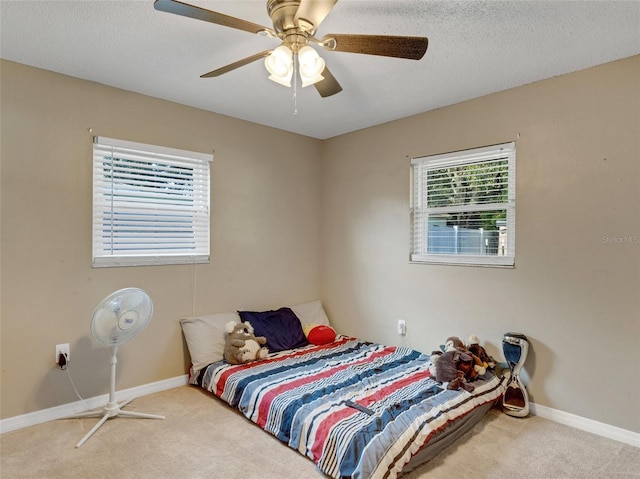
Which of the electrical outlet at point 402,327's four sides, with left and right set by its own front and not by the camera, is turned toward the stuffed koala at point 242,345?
front

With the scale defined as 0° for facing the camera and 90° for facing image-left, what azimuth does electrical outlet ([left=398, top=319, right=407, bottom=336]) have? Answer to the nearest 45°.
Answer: approximately 45°

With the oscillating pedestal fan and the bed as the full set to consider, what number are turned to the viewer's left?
0

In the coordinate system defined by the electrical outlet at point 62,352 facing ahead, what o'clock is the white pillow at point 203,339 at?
The white pillow is roughly at 9 o'clock from the electrical outlet.

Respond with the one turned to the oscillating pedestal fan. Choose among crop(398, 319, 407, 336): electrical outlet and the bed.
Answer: the electrical outlet

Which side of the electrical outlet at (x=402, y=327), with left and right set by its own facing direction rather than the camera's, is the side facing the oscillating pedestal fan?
front

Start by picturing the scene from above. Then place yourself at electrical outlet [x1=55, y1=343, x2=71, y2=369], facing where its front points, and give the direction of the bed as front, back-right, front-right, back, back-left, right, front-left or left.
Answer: front-left

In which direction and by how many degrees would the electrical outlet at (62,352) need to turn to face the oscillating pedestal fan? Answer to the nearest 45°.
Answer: approximately 45° to its left

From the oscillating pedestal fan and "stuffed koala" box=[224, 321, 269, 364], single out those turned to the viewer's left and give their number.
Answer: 0

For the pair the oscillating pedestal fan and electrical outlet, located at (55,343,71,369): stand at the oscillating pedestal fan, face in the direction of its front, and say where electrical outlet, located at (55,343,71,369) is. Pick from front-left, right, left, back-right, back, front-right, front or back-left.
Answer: back

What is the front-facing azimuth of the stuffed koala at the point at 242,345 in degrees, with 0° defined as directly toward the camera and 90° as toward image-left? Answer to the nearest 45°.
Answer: approximately 315°

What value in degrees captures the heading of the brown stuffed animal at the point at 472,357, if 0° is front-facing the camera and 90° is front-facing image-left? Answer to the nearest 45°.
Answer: approximately 45°

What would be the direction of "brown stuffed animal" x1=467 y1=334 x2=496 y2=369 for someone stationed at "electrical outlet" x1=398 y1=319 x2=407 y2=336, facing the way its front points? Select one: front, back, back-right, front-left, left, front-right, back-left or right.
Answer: left
